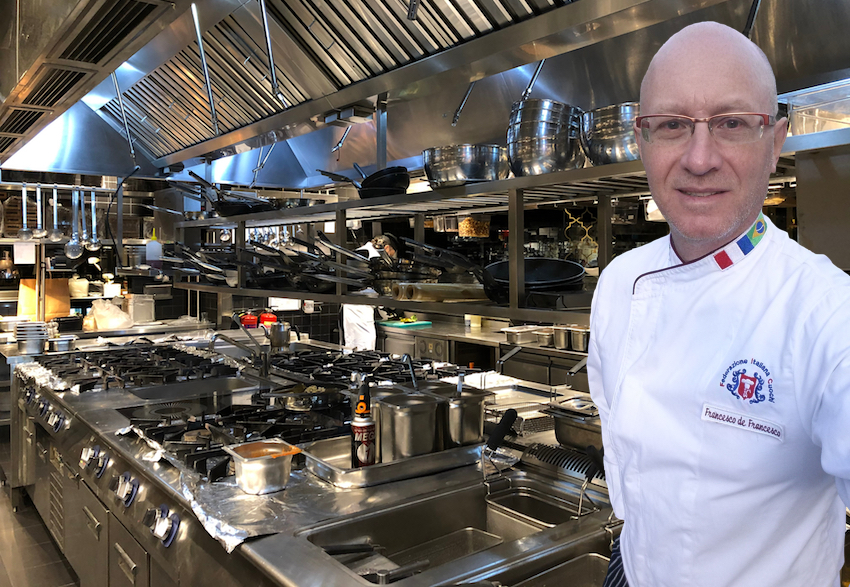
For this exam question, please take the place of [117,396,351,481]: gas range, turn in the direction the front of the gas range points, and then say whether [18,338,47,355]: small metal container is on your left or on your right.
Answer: on your right

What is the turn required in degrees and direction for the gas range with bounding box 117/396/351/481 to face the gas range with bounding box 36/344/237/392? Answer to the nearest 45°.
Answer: approximately 135° to its right

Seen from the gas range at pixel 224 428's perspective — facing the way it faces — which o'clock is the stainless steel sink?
The stainless steel sink is roughly at 9 o'clock from the gas range.

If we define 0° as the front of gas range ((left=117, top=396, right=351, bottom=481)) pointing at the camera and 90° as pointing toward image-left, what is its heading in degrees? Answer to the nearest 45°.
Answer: approximately 45°

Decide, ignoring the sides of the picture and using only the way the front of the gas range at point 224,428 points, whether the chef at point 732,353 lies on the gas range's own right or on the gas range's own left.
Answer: on the gas range's own left

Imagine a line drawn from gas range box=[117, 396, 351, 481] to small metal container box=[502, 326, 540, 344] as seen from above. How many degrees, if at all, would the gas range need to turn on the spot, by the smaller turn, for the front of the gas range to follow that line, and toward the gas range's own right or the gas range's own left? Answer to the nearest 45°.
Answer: approximately 180°

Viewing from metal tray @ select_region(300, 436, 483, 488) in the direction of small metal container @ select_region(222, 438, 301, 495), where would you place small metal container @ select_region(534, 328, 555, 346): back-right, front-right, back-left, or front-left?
back-right

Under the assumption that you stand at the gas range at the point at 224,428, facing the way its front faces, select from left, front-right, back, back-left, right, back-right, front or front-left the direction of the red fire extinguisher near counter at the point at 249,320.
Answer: back-right
